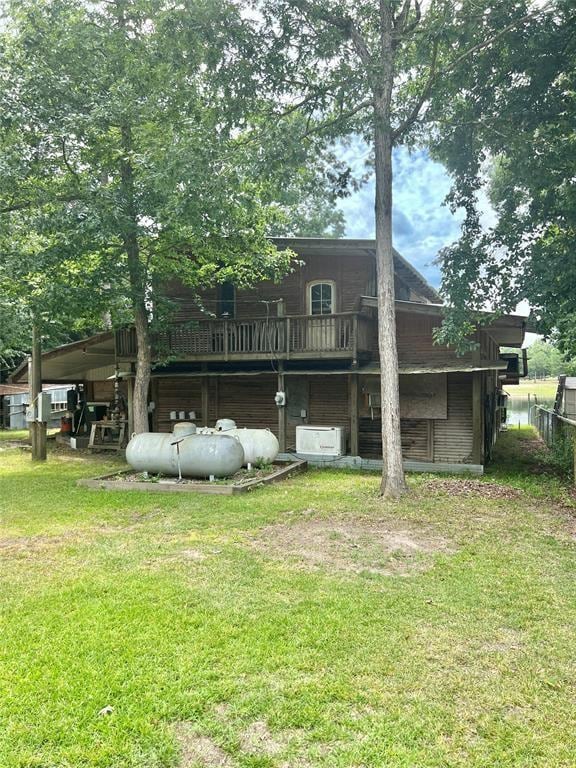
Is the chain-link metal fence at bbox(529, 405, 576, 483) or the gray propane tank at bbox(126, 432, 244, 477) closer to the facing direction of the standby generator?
the gray propane tank

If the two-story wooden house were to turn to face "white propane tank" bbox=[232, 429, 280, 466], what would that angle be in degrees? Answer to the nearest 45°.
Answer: approximately 45° to its right

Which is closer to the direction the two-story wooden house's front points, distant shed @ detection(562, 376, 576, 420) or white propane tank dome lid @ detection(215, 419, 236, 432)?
the white propane tank dome lid

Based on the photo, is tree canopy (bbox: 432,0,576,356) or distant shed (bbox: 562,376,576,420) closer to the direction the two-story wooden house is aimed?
the tree canopy

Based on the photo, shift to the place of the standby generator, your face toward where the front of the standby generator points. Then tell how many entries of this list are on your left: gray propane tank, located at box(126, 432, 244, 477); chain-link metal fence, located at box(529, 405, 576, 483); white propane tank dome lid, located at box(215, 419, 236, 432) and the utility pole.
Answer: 1

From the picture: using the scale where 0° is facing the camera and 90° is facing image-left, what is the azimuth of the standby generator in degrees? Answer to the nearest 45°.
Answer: approximately 0°

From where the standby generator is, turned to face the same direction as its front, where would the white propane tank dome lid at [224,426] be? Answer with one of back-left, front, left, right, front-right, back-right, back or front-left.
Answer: front-right

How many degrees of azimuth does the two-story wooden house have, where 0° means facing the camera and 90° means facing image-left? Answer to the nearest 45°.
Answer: approximately 0°

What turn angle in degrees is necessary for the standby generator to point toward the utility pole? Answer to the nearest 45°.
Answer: approximately 90° to its right
